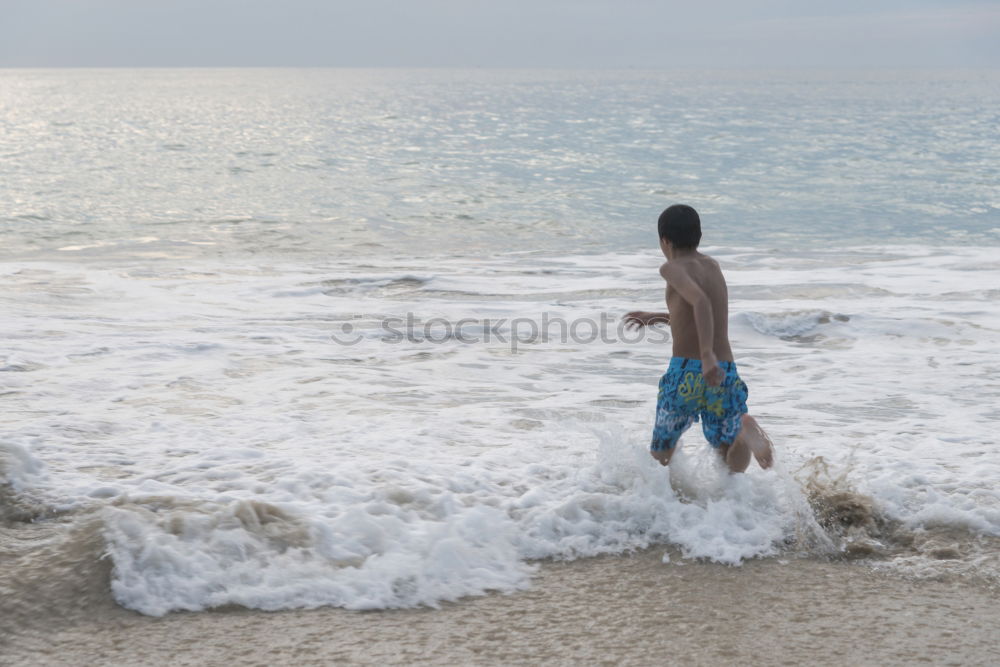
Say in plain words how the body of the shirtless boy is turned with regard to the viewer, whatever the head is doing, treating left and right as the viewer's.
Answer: facing away from the viewer and to the left of the viewer

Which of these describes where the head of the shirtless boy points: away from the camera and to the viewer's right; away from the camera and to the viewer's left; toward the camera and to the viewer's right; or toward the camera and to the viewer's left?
away from the camera and to the viewer's left
